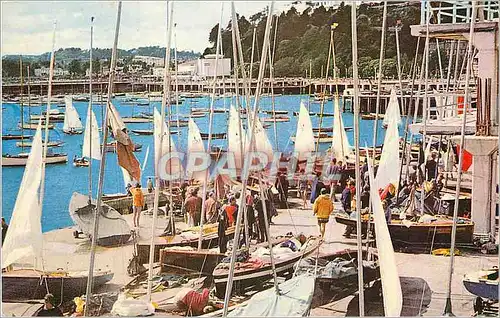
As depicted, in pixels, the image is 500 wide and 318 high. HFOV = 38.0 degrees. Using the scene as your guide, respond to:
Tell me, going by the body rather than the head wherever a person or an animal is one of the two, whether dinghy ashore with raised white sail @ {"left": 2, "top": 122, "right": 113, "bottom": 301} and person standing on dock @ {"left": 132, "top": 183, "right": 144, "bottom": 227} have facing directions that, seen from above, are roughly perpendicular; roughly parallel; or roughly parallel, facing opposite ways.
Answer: roughly perpendicular

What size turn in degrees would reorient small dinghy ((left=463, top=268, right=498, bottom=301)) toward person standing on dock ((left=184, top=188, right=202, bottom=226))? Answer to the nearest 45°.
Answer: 0° — it already faces them

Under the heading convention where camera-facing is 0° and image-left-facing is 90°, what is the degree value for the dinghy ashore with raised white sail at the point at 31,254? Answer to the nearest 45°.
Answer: approximately 270°

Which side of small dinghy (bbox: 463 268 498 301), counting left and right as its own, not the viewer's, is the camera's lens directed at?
left
